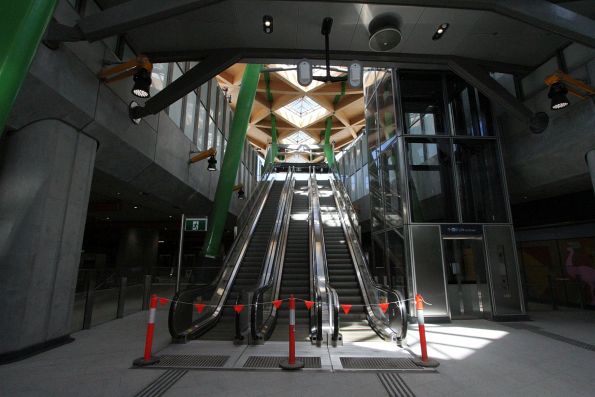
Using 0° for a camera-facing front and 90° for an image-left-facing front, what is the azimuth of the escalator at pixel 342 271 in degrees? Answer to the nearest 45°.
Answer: approximately 0°

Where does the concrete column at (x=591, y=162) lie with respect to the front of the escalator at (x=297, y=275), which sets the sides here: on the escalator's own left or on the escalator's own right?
on the escalator's own left

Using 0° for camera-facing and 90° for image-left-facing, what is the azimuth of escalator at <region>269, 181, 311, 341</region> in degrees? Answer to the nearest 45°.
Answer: approximately 0°

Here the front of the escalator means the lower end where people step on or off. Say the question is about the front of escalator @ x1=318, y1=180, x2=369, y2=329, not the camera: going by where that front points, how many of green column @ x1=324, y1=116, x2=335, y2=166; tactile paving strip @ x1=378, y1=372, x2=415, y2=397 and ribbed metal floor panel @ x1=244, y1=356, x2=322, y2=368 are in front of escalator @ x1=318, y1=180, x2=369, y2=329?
2

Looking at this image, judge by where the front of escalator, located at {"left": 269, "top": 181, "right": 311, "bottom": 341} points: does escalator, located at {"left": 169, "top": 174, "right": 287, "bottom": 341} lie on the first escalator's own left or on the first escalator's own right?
on the first escalator's own right
